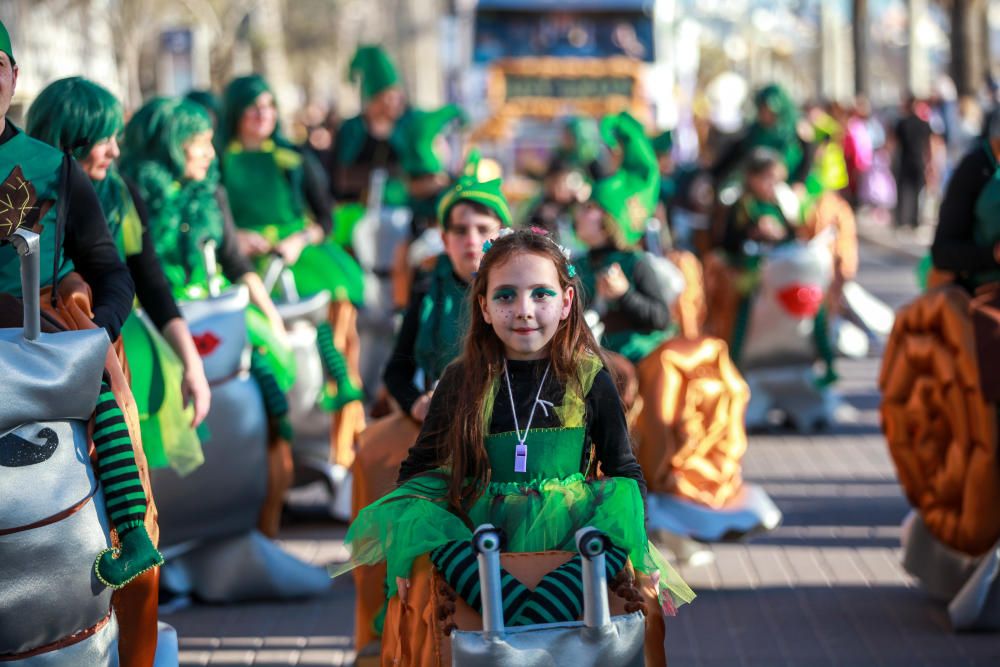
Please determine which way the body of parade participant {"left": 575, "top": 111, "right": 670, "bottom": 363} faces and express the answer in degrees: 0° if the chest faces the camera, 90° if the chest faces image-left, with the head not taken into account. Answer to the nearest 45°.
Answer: approximately 45°

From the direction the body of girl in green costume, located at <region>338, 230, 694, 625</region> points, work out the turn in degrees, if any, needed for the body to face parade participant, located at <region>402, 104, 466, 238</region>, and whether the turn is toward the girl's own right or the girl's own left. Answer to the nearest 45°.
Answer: approximately 180°

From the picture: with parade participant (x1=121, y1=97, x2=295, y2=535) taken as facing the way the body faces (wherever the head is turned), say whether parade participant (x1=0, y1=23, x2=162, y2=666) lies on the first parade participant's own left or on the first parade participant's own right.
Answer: on the first parade participant's own right

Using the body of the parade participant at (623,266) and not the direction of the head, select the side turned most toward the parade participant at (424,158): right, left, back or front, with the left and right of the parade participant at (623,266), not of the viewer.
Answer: right

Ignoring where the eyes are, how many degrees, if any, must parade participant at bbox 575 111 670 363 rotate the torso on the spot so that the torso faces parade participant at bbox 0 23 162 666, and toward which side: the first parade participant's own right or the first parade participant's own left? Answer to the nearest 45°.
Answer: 0° — they already face them

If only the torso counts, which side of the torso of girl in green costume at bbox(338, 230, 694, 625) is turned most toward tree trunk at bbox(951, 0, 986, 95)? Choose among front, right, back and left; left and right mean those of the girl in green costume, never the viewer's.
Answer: back
